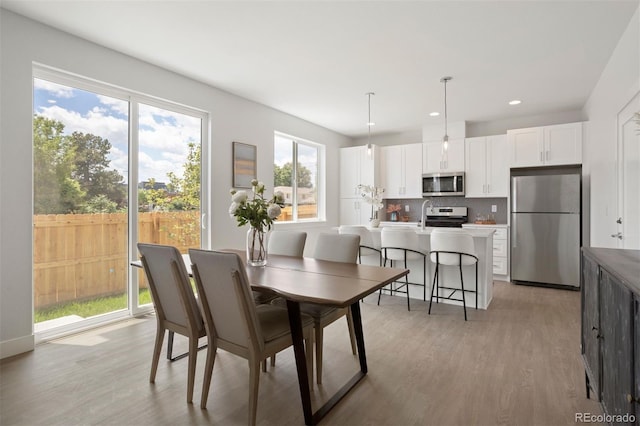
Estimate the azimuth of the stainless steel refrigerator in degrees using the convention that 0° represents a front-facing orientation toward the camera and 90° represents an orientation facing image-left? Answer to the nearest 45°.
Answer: approximately 0°

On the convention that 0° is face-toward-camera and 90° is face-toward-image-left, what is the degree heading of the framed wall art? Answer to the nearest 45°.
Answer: approximately 315°

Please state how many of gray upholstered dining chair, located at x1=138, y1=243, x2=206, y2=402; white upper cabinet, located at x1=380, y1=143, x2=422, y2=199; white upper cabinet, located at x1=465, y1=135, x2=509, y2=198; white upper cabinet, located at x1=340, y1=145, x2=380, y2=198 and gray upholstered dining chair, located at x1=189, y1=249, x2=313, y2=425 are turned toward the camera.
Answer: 3

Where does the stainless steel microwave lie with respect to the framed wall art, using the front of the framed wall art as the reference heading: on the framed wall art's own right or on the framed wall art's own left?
on the framed wall art's own left

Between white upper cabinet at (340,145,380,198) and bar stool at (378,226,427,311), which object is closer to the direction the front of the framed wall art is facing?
the bar stool

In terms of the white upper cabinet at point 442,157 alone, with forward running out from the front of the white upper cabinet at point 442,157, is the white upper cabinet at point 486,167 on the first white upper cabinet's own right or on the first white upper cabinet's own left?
on the first white upper cabinet's own left

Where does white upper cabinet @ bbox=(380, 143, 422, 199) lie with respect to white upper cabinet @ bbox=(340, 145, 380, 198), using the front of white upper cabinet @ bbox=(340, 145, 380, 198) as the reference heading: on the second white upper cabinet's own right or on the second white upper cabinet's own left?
on the second white upper cabinet's own left
